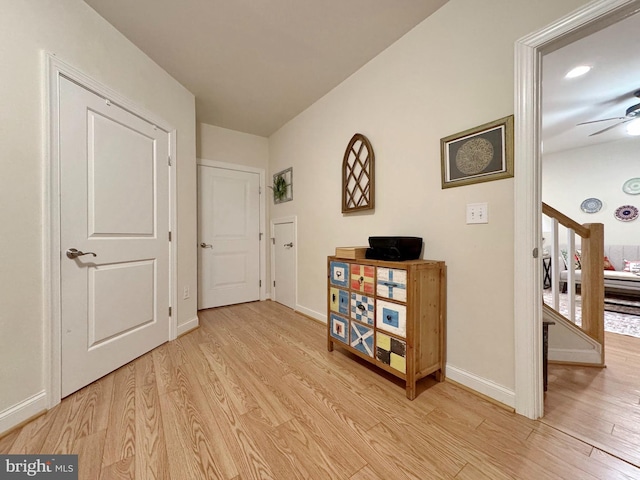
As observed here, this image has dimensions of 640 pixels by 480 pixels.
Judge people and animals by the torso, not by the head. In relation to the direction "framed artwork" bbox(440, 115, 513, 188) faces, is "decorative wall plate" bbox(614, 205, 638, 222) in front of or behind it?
behind

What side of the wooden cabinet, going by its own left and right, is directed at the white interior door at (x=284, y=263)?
right

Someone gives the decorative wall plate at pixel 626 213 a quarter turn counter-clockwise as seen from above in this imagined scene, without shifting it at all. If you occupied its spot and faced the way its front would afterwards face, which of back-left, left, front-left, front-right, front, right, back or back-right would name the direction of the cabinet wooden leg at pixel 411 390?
right

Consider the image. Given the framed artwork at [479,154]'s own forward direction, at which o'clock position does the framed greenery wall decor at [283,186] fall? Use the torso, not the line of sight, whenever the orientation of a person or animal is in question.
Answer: the framed greenery wall decor at [283,186] is roughly at 2 o'clock from the framed artwork at [479,154].

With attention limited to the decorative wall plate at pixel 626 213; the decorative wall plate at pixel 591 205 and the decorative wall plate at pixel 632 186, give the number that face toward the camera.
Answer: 3

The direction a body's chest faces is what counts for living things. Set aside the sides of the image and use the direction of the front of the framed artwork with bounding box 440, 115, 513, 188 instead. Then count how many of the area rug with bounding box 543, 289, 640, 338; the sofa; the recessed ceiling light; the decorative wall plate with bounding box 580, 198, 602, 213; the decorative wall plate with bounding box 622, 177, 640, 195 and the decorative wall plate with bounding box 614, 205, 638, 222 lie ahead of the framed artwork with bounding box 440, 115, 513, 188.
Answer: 0

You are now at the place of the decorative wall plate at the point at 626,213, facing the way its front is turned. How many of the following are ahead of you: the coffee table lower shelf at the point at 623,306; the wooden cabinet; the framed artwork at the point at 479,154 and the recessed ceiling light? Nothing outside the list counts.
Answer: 4

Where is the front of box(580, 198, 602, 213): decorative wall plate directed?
toward the camera

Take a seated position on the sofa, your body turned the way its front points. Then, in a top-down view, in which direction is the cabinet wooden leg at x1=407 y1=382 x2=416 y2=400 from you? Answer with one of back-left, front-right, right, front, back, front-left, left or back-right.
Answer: front

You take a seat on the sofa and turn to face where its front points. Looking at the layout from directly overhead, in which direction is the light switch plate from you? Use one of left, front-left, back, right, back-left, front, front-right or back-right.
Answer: front

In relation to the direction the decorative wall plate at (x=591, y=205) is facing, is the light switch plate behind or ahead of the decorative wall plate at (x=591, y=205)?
ahead

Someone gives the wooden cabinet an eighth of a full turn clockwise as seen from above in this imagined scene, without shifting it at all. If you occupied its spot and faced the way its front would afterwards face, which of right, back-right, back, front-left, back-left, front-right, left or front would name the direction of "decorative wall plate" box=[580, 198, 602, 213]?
back-right

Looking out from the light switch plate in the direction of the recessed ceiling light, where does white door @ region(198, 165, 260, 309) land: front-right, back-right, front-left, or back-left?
back-left

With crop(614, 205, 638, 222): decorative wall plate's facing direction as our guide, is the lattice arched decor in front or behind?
in front

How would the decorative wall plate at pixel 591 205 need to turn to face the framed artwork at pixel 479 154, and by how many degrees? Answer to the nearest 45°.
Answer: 0° — it already faces it

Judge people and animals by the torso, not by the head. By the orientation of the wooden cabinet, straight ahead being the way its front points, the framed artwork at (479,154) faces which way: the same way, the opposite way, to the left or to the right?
the same way

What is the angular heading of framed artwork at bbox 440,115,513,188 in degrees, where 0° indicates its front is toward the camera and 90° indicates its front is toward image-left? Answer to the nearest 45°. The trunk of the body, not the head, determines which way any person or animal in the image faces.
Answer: approximately 45°

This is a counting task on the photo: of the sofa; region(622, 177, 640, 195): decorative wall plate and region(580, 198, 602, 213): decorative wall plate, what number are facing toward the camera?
3
